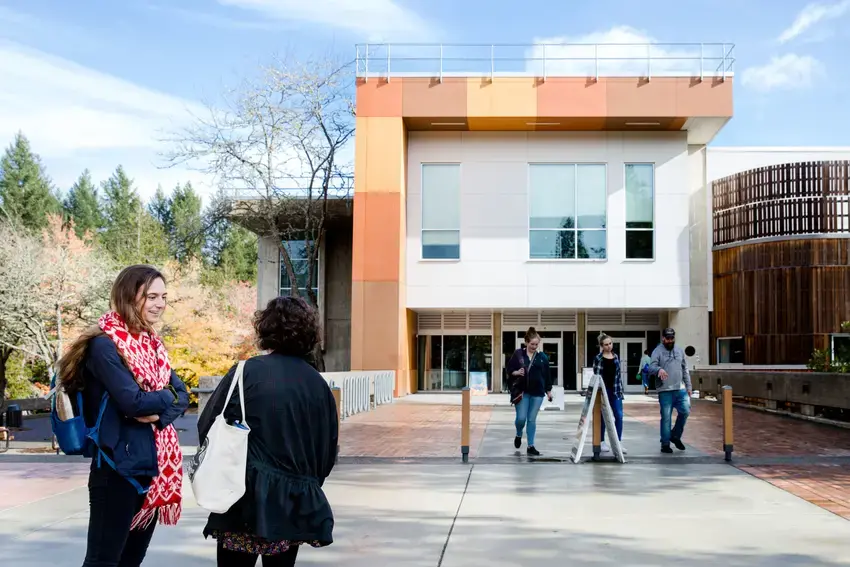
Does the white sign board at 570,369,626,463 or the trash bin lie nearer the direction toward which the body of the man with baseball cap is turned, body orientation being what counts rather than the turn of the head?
the white sign board

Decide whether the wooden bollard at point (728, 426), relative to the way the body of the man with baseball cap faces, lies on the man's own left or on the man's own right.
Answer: on the man's own left

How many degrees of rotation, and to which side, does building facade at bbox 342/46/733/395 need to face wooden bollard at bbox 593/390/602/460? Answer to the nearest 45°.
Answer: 0° — it already faces it

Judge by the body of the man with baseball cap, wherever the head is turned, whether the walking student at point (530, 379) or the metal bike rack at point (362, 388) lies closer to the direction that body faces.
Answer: the walking student

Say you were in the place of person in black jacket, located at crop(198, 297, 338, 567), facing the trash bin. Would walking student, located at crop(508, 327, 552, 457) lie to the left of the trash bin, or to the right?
right

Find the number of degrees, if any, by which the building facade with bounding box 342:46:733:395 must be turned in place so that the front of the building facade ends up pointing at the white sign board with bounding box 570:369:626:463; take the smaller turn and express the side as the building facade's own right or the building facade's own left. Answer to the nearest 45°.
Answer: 0° — it already faces it

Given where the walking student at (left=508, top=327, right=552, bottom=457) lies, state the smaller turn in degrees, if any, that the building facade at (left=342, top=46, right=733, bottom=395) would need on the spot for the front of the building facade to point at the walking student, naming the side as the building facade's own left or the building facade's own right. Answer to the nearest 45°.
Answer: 0° — it already faces them

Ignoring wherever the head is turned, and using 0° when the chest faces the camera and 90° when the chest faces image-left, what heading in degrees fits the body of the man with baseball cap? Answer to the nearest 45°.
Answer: approximately 0°

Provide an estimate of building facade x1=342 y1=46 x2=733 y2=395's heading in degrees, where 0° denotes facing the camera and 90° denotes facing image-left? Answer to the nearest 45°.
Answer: approximately 0°

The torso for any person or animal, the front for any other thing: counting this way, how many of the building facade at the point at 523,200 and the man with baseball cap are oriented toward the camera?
2
